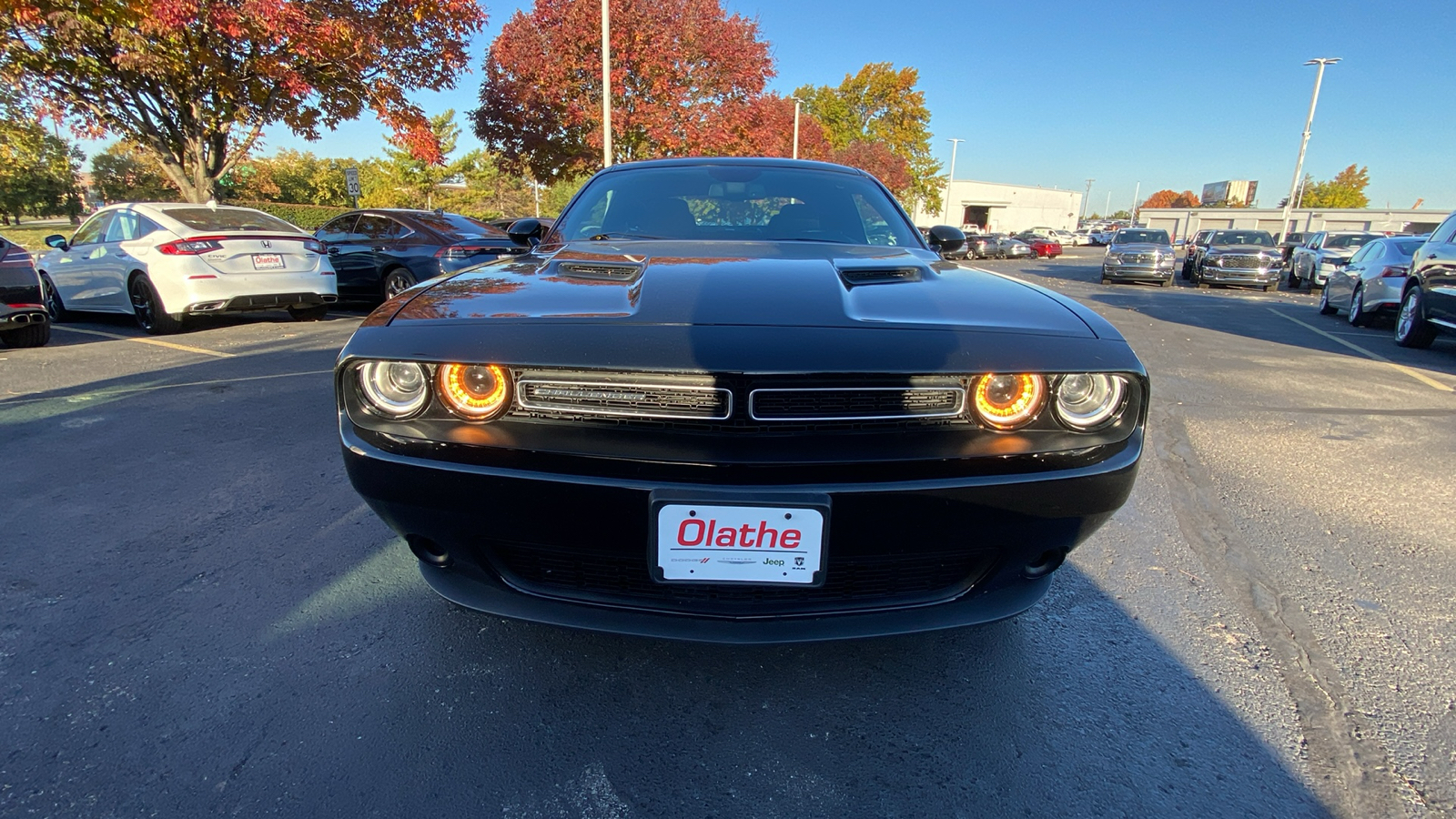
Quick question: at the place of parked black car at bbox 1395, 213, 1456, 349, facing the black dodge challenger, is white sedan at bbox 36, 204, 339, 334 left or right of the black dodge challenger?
right

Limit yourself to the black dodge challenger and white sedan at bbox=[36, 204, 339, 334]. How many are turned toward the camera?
1

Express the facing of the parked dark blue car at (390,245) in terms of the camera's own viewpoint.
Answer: facing away from the viewer and to the left of the viewer

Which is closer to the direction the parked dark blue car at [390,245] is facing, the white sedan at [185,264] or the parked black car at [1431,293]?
the white sedan

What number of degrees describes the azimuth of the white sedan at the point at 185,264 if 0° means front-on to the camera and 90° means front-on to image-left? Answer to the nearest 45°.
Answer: approximately 135°

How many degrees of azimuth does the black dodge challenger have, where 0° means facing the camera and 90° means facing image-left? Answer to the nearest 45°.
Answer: approximately 0°

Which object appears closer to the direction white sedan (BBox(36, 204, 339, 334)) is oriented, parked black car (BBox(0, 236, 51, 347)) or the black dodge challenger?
the parked black car

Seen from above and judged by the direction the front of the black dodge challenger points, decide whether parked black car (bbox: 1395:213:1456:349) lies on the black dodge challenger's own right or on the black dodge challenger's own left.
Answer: on the black dodge challenger's own left

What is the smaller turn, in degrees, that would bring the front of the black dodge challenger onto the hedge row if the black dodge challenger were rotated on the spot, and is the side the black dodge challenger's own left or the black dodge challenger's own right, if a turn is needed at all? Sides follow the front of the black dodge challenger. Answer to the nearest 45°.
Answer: approximately 135° to the black dodge challenger's own right

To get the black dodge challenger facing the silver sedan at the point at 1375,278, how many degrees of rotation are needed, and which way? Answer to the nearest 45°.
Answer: approximately 135° to its left

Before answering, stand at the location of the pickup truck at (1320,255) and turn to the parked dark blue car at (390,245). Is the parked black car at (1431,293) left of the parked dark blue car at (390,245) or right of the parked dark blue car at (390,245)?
left
